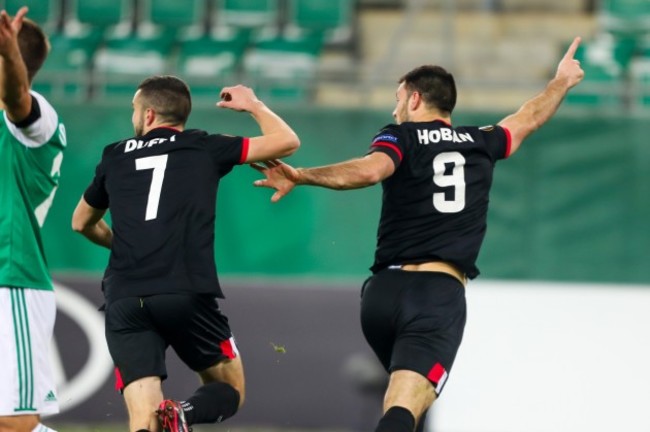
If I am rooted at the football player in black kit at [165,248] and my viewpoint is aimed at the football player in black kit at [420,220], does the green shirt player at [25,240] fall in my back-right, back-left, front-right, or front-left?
back-right

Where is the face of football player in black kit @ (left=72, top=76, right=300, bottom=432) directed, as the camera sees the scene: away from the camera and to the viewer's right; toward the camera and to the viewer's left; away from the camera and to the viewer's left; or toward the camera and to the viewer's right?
away from the camera and to the viewer's left

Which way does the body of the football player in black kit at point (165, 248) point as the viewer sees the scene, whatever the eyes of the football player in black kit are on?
away from the camera

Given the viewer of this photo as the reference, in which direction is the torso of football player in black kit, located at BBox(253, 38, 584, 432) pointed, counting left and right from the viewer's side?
facing away from the viewer and to the left of the viewer

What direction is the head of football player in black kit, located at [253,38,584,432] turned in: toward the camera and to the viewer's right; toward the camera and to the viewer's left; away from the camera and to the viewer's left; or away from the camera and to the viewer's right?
away from the camera and to the viewer's left

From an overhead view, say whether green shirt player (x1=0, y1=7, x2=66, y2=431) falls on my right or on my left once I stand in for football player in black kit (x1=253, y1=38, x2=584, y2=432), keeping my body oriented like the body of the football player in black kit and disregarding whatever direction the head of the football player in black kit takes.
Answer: on my left

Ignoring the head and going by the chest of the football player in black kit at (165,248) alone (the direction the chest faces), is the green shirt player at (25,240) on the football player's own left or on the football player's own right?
on the football player's own left

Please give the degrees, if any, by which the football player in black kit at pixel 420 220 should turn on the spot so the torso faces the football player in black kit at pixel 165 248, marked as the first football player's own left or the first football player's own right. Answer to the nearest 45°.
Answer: approximately 45° to the first football player's own left
